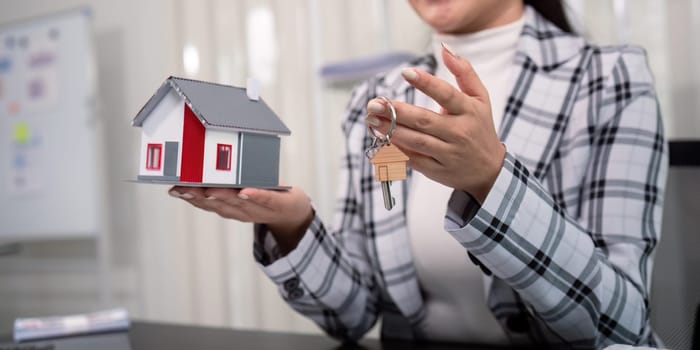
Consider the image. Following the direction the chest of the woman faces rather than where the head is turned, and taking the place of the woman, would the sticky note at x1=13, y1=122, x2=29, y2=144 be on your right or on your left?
on your right

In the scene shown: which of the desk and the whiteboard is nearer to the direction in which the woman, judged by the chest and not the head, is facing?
the desk

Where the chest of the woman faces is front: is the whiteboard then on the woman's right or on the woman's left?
on the woman's right

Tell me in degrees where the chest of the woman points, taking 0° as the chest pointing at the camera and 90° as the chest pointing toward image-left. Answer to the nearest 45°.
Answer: approximately 45°

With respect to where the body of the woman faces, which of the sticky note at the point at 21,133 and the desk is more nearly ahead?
the desk
